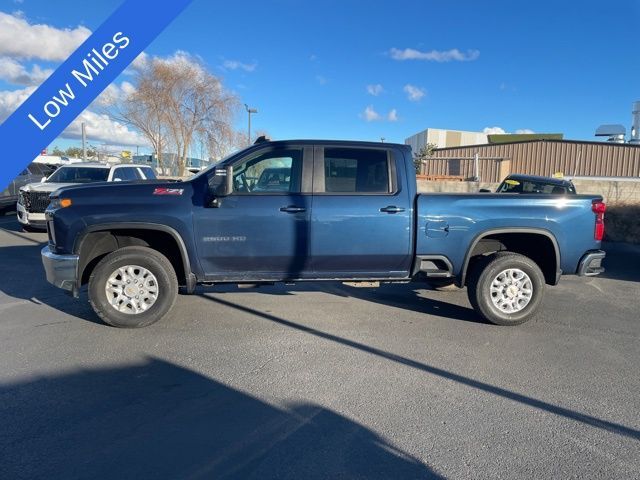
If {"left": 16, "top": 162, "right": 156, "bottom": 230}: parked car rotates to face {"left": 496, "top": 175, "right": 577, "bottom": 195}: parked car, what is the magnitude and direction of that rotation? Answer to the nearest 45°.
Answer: approximately 90° to its left

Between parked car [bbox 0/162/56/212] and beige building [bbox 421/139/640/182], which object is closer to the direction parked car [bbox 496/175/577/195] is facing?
the parked car

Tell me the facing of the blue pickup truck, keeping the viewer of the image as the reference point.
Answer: facing to the left of the viewer

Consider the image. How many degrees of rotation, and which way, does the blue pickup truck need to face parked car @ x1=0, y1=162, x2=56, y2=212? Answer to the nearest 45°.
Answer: approximately 45° to its right

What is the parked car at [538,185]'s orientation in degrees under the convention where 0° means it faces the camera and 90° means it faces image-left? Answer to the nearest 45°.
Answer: approximately 45°

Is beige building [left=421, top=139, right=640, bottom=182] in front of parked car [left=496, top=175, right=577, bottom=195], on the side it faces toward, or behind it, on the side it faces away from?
behind

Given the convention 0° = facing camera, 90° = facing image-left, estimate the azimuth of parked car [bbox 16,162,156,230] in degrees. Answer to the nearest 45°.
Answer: approximately 45°

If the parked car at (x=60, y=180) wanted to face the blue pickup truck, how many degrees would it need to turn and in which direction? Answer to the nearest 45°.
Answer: approximately 45° to its left

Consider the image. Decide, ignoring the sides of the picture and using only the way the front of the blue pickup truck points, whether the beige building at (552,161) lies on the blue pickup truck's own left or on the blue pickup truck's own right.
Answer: on the blue pickup truck's own right

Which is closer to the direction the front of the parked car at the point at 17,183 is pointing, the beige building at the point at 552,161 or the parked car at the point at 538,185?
the parked car

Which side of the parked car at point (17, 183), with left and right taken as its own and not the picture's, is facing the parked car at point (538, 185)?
left

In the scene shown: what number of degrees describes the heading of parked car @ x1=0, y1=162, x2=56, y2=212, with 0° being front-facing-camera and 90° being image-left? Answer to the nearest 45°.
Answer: approximately 45°

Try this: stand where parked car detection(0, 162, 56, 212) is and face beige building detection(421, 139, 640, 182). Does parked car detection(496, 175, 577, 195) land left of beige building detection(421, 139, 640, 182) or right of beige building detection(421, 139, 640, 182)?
right
